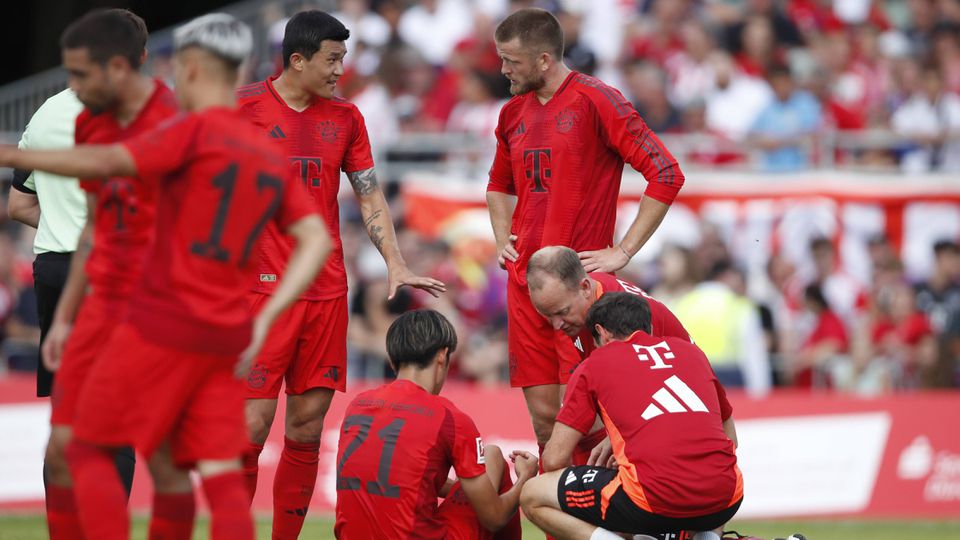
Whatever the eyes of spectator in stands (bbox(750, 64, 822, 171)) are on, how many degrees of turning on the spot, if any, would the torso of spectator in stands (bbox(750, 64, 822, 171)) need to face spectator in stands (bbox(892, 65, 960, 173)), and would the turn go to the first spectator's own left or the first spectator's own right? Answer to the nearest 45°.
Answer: approximately 135° to the first spectator's own left

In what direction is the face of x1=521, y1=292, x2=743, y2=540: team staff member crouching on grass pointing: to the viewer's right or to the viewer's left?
to the viewer's left

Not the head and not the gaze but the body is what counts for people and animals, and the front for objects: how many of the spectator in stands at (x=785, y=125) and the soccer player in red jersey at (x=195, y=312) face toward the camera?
1

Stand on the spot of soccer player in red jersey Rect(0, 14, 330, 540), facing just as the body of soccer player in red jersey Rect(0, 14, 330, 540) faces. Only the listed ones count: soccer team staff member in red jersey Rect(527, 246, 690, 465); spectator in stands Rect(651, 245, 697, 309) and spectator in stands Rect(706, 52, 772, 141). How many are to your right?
3

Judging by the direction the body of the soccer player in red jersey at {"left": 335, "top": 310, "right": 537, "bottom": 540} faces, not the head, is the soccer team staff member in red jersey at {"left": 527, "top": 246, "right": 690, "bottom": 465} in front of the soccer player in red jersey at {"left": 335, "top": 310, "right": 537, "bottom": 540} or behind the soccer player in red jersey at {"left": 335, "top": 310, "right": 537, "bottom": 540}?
in front

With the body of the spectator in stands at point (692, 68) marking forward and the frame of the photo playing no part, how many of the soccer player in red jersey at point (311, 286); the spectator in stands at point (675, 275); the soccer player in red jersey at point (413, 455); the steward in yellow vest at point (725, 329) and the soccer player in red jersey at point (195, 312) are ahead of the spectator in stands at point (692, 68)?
5

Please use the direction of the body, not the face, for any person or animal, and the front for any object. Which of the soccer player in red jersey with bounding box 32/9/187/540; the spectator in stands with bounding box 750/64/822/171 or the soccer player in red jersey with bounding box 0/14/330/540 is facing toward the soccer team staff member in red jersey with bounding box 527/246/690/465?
the spectator in stands

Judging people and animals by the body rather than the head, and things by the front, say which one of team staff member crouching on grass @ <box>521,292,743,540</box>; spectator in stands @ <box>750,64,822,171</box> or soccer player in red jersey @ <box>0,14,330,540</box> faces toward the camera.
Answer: the spectator in stands

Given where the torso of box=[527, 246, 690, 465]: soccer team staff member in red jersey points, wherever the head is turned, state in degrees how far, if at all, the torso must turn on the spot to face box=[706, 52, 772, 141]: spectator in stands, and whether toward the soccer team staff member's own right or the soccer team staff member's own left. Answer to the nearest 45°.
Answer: approximately 135° to the soccer team staff member's own right

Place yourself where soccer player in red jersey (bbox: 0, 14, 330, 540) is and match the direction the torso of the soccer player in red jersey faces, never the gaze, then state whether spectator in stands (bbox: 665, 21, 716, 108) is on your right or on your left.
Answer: on your right

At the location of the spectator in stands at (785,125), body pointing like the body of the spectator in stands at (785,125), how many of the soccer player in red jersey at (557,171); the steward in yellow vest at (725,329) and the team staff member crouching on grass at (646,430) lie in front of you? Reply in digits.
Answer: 3
